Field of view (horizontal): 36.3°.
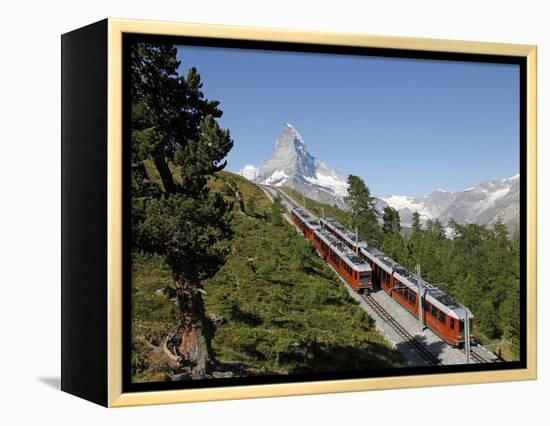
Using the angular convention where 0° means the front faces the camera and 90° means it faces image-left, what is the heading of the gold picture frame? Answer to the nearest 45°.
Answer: approximately 315°
